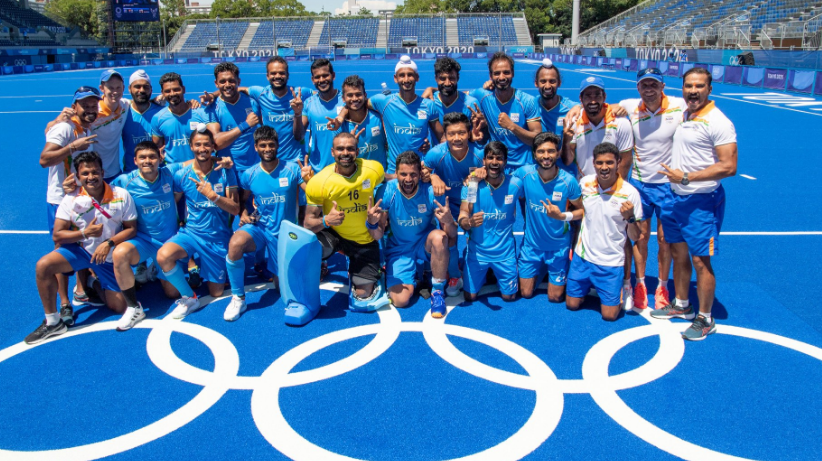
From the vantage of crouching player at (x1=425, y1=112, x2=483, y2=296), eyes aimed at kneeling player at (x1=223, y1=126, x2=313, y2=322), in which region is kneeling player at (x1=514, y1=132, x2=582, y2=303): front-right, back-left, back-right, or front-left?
back-left

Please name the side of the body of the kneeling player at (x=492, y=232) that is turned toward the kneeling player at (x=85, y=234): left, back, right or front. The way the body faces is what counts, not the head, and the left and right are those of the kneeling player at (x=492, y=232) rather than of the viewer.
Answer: right

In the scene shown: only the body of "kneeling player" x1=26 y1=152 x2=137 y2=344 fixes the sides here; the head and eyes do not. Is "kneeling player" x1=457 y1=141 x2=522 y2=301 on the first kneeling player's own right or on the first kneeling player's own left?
on the first kneeling player's own left

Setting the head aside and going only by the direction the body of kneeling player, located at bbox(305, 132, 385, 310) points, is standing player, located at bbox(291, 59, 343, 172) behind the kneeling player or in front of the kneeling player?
behind
